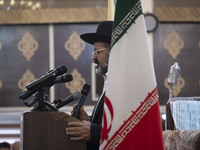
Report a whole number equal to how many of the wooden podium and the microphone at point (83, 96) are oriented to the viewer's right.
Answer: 1

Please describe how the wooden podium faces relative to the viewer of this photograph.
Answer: facing to the left of the viewer

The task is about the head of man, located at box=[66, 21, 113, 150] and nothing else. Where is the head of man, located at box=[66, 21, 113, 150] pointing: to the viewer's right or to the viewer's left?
to the viewer's left

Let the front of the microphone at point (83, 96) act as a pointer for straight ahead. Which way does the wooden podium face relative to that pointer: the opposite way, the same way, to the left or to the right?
the opposite way

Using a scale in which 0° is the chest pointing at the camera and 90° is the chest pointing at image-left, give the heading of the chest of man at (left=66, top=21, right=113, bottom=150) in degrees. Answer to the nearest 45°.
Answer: approximately 90°

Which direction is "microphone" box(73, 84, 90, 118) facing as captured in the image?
to the viewer's right
